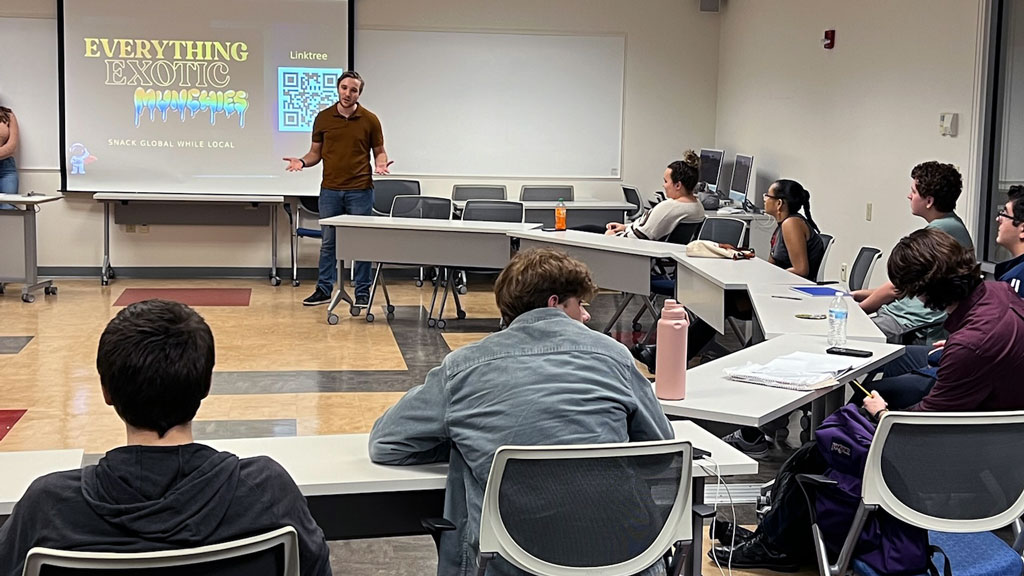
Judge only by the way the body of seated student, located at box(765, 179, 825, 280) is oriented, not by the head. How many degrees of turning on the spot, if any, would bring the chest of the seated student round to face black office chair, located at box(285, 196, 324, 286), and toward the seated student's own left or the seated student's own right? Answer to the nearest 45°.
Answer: approximately 45° to the seated student's own right

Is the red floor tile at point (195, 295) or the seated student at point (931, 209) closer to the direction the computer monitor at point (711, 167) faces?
the red floor tile

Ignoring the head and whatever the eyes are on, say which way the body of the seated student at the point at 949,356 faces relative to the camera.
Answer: to the viewer's left

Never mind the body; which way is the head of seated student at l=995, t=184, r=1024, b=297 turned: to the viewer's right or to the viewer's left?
to the viewer's left

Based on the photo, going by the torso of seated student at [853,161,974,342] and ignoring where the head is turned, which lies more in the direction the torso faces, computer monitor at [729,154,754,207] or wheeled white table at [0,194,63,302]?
the wheeled white table

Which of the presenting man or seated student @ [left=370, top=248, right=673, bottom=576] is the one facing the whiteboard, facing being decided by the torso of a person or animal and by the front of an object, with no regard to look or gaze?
the seated student

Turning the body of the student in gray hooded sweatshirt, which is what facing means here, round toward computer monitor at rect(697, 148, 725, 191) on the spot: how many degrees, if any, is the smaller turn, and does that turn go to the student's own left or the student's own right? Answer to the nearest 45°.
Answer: approximately 45° to the student's own right

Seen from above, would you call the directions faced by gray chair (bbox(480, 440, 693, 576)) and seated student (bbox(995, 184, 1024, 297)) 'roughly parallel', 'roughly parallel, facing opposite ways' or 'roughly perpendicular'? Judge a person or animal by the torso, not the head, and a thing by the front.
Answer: roughly perpendicular

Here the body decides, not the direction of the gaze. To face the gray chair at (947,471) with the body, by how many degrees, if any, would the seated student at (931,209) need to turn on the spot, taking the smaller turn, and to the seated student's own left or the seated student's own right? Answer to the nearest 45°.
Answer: approximately 90° to the seated student's own left

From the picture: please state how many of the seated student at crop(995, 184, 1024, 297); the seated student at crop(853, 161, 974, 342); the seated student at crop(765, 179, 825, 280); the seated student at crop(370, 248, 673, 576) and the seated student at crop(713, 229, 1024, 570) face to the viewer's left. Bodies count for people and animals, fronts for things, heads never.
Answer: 4

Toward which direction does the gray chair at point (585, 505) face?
away from the camera

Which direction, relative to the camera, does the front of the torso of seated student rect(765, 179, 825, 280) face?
to the viewer's left
